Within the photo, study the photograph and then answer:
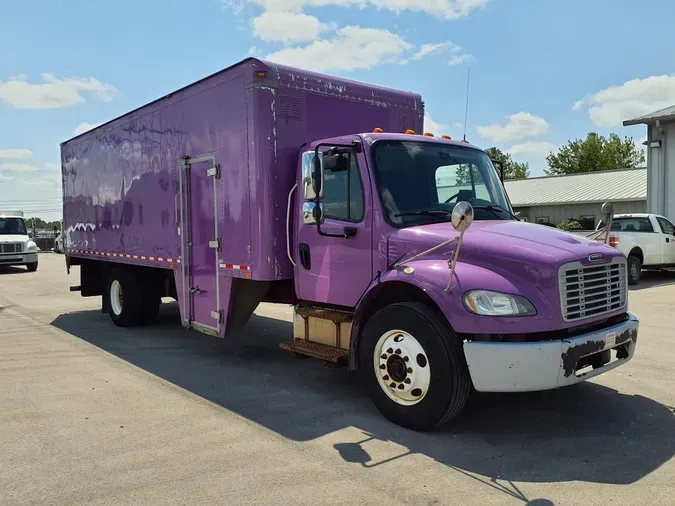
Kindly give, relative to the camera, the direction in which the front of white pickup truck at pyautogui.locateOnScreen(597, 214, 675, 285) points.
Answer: facing away from the viewer and to the right of the viewer

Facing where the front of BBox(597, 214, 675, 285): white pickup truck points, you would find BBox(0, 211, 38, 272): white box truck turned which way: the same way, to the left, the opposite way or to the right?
to the right

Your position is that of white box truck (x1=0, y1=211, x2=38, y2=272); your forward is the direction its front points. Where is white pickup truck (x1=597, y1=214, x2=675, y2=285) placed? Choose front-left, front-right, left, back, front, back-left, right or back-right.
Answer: front-left

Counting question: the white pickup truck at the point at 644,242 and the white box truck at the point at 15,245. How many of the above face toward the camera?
1

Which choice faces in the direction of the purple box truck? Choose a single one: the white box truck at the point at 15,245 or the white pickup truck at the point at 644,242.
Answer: the white box truck at the point at 15,245

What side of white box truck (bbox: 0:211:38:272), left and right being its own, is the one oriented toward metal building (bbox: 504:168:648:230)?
left

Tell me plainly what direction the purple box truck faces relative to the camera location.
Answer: facing the viewer and to the right of the viewer

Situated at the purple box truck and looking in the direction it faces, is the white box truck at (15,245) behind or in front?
behind
